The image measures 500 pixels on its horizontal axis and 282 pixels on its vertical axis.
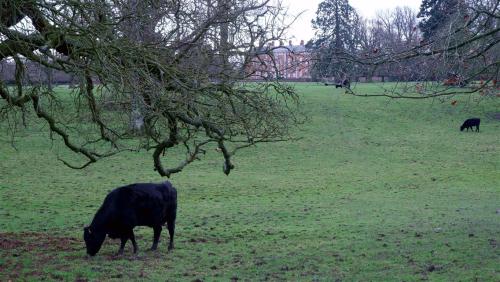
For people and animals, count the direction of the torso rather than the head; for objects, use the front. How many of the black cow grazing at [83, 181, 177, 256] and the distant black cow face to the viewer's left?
2

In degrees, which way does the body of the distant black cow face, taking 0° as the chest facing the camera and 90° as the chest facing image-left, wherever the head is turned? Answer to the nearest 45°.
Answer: approximately 90°

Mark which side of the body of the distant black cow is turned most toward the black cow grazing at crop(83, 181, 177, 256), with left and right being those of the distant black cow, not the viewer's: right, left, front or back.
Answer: left

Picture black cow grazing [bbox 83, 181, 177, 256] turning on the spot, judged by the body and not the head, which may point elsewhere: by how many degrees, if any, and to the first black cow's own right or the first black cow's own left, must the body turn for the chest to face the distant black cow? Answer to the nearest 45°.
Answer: approximately 135° to the first black cow's own right

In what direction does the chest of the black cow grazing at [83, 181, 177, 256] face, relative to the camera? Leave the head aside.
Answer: to the viewer's left
